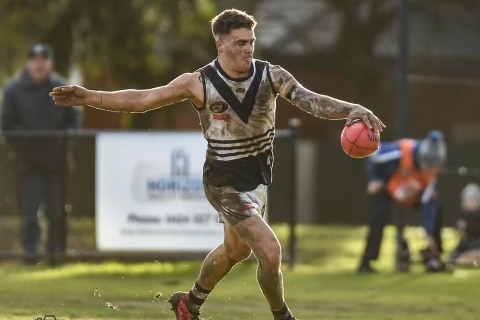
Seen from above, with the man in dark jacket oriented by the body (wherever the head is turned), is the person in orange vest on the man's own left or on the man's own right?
on the man's own left

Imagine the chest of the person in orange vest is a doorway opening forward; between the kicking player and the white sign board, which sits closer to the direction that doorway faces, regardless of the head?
the kicking player

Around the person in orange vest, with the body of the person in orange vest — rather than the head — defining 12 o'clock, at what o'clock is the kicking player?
The kicking player is roughly at 2 o'clock from the person in orange vest.

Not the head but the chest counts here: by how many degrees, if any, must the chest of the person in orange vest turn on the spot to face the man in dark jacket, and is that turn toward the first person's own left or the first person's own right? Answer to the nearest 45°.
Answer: approximately 135° to the first person's own right

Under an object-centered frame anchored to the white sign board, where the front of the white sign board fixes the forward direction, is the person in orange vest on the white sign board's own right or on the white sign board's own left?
on the white sign board's own left

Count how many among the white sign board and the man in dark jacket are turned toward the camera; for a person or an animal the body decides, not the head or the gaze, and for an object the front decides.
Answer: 2

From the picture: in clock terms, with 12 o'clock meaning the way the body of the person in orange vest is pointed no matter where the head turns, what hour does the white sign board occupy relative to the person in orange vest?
The white sign board is roughly at 4 o'clock from the person in orange vest.

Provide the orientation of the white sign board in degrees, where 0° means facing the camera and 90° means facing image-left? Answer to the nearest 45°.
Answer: approximately 0°

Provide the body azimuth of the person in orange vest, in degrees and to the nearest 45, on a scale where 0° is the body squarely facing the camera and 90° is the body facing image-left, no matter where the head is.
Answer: approximately 315°

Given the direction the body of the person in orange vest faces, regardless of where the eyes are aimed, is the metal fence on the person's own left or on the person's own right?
on the person's own right

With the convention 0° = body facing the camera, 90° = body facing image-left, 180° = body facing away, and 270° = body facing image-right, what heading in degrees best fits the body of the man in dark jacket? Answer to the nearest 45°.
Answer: approximately 0°
